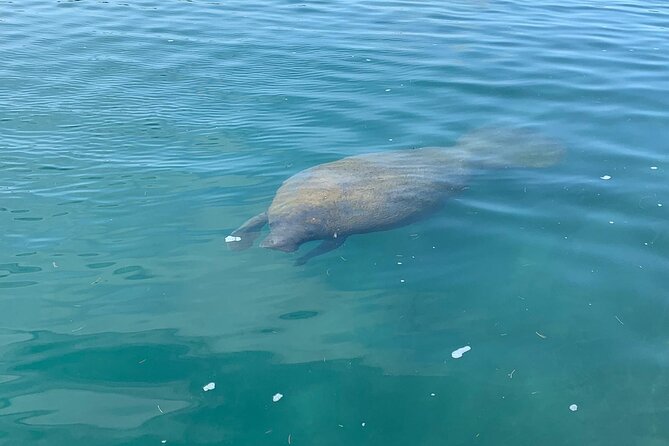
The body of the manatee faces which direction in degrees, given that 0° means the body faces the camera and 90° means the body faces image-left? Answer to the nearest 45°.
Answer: approximately 45°

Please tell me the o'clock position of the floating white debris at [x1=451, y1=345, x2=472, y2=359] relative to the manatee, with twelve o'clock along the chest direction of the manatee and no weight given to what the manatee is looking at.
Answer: The floating white debris is roughly at 10 o'clock from the manatee.
